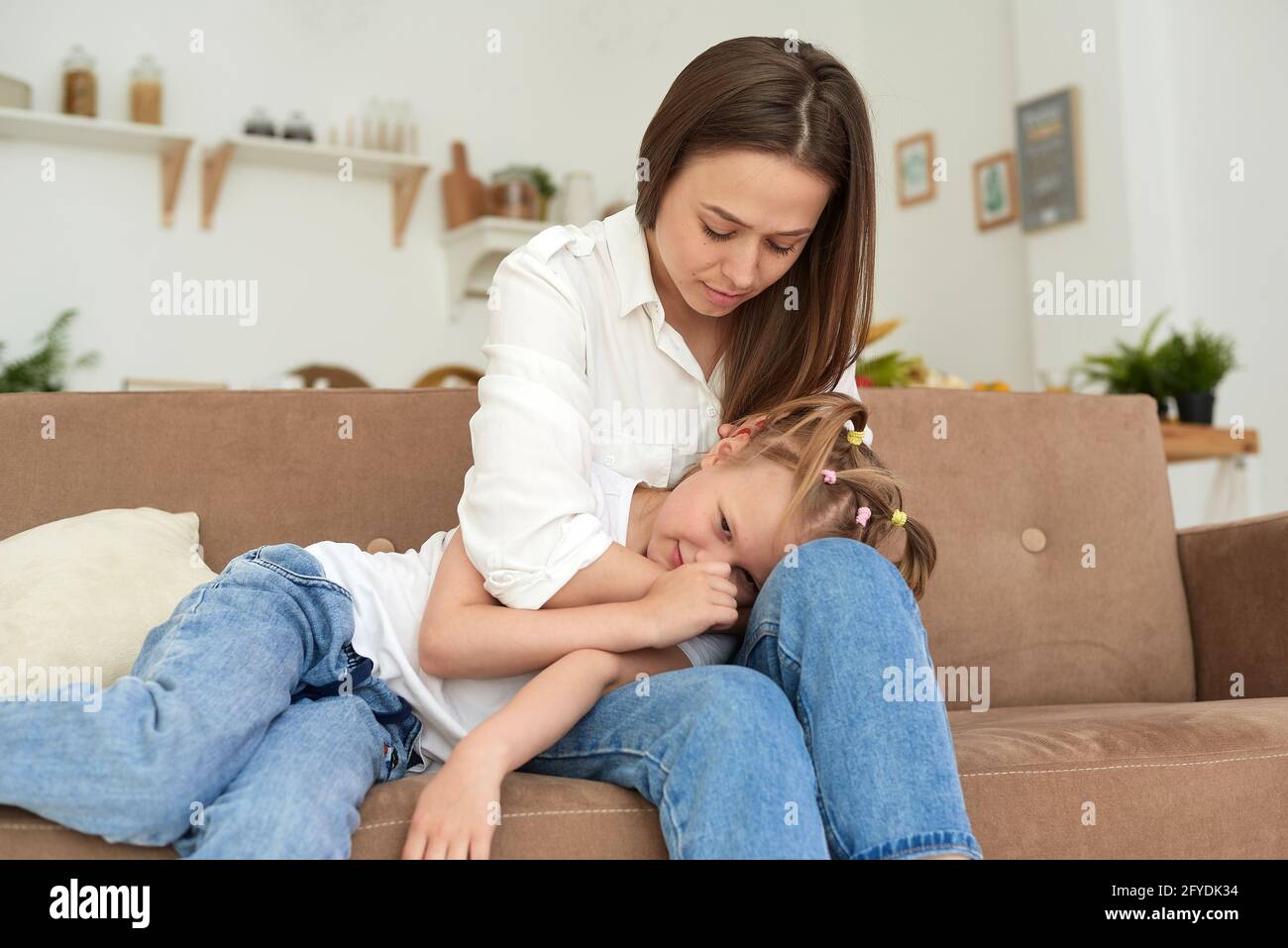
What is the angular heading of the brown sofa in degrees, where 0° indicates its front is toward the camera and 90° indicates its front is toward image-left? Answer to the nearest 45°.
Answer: approximately 0°

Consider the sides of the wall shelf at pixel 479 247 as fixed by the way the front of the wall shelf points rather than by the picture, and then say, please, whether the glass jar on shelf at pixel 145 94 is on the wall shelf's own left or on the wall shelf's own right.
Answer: on the wall shelf's own right

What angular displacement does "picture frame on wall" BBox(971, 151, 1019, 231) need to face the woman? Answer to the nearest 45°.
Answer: approximately 45° to its left

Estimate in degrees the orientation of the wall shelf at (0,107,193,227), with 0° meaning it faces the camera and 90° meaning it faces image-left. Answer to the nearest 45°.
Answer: approximately 315°

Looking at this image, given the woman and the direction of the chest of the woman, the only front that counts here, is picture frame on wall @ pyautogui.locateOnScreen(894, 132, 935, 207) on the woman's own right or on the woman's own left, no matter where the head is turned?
on the woman's own left

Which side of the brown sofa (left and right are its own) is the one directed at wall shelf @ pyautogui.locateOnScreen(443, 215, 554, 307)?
back

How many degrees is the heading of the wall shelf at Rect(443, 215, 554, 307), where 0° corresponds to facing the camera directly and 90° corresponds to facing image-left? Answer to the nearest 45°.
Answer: approximately 315°
